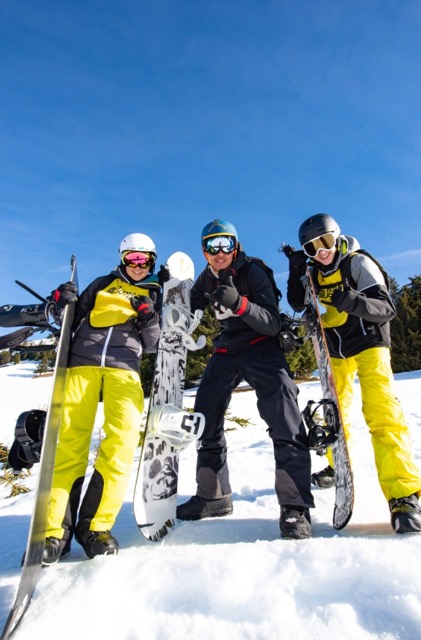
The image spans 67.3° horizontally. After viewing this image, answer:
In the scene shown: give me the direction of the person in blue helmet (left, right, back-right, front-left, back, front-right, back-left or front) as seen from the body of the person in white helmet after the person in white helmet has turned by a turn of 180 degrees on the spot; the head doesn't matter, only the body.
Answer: right

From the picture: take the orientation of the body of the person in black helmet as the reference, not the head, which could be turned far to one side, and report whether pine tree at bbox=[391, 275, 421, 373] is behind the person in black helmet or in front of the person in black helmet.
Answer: behind

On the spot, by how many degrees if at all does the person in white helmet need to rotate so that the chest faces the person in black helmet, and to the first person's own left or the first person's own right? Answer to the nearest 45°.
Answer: approximately 90° to the first person's own left

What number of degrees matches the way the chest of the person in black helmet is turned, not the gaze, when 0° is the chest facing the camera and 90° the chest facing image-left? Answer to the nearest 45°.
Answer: approximately 45°

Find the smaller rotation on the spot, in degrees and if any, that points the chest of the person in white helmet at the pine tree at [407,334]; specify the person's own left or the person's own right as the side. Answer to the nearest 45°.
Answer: approximately 135° to the person's own left

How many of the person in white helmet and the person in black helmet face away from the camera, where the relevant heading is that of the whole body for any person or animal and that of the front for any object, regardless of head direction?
0

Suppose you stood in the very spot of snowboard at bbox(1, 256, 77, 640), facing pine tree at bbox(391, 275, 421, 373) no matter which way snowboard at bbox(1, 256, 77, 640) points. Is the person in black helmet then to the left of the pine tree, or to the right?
right

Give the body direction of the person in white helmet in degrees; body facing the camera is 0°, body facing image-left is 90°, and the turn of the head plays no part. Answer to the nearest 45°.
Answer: approximately 0°
